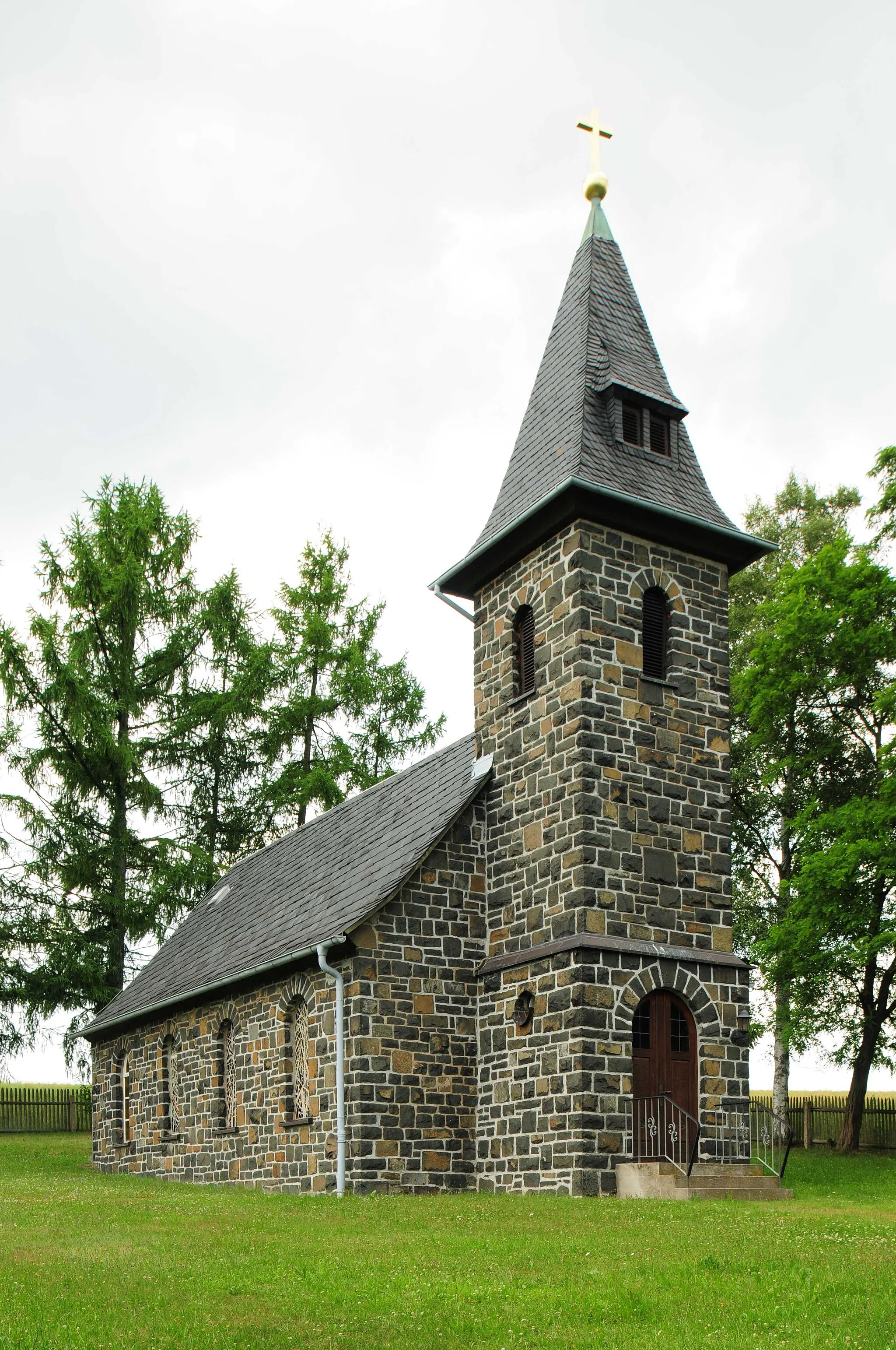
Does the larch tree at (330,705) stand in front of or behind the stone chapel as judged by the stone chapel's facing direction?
behind

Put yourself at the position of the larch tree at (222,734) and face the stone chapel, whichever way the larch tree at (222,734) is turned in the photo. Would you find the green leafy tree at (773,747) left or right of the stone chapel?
left

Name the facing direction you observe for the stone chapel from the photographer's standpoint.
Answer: facing the viewer and to the right of the viewer

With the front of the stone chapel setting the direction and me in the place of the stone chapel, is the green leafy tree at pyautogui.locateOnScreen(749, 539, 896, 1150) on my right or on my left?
on my left

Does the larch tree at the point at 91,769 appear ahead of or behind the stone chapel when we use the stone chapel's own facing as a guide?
behind
